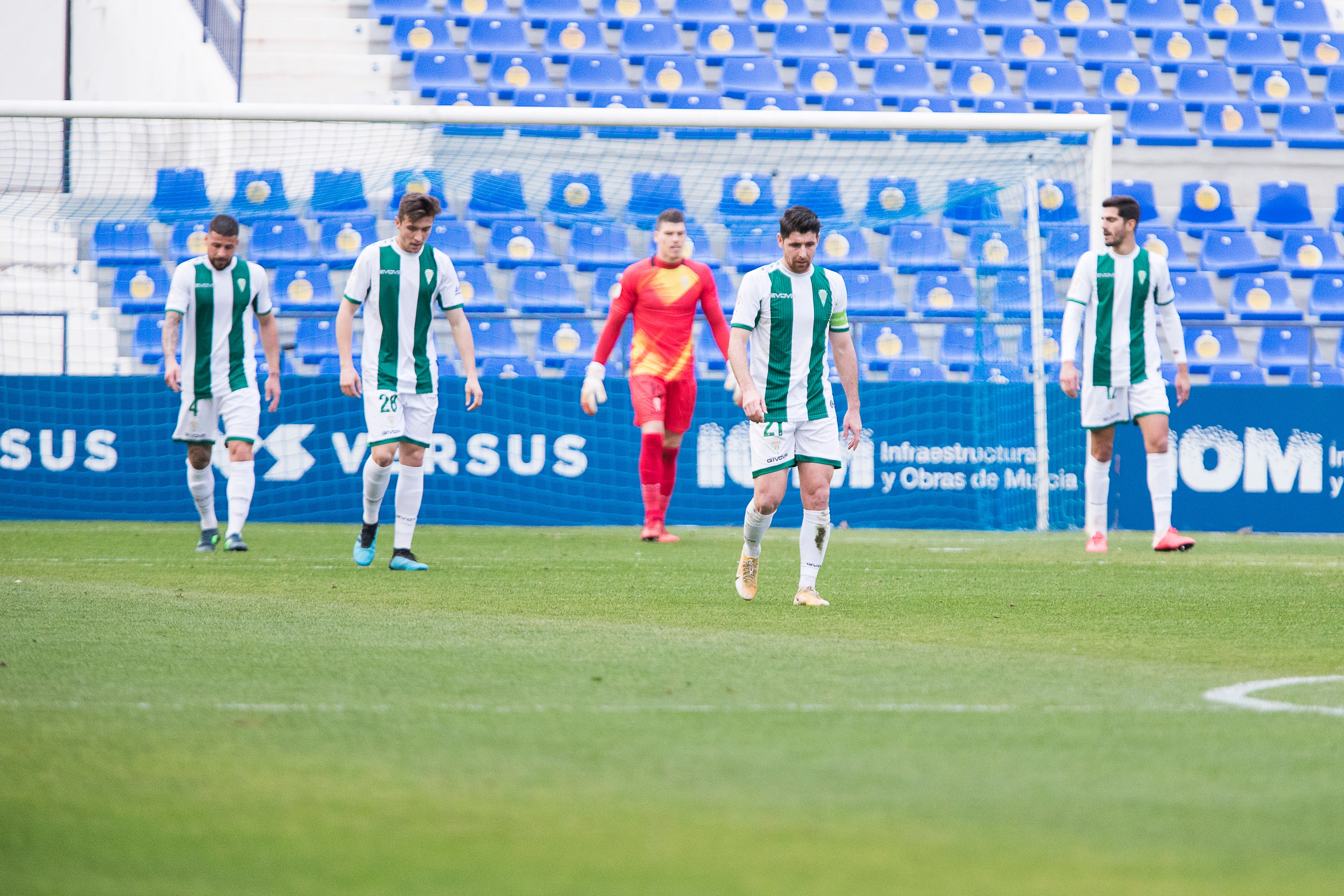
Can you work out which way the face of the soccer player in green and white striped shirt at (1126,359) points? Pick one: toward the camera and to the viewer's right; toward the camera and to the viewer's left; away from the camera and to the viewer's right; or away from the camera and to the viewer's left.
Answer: toward the camera and to the viewer's left

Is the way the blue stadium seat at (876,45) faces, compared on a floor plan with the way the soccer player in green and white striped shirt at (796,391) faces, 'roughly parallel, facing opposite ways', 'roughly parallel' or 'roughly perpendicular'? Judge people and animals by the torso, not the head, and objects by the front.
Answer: roughly parallel

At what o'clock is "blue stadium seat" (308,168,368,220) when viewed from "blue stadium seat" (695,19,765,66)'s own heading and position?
"blue stadium seat" (308,168,368,220) is roughly at 1 o'clock from "blue stadium seat" (695,19,765,66).

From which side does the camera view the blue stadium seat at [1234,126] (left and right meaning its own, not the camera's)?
front

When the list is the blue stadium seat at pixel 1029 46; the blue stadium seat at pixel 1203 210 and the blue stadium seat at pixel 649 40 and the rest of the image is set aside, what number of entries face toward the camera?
3

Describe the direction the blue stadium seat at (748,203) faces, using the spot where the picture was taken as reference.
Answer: facing the viewer

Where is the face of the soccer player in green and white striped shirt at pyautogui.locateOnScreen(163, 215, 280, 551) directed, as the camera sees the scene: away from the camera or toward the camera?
toward the camera

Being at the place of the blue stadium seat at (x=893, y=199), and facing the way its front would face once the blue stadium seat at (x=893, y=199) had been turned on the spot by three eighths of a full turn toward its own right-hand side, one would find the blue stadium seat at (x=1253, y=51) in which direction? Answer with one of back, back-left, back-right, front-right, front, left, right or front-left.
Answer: right

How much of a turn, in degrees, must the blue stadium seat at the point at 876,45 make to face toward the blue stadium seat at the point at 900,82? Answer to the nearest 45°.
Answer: approximately 45° to its left

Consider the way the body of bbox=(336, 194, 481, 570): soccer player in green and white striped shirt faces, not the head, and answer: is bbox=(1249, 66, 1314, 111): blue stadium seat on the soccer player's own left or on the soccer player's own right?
on the soccer player's own left

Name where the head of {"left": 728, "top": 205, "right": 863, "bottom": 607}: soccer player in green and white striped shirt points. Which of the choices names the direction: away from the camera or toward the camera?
toward the camera

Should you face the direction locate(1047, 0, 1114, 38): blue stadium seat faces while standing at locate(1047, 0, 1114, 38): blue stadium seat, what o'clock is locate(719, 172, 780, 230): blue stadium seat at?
locate(719, 172, 780, 230): blue stadium seat is roughly at 1 o'clock from locate(1047, 0, 1114, 38): blue stadium seat.

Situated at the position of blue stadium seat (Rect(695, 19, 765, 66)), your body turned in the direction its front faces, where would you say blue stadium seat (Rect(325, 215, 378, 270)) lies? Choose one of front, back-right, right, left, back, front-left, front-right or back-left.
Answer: front-right

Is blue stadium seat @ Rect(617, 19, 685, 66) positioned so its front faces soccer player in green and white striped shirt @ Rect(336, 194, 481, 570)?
yes

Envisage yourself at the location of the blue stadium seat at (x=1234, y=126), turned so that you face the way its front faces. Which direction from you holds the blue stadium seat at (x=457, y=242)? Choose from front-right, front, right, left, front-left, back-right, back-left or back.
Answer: front-right

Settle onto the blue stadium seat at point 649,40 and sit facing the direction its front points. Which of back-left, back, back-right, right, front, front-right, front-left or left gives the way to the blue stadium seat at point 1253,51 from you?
left

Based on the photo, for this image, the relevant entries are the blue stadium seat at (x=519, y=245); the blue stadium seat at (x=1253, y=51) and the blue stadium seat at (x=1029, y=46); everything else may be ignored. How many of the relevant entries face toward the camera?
3

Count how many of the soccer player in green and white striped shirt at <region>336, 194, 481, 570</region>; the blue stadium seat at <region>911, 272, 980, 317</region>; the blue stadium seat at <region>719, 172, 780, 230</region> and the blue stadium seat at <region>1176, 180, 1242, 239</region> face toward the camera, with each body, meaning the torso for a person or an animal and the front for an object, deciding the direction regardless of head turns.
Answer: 4
